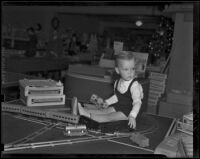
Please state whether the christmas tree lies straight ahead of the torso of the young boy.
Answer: no

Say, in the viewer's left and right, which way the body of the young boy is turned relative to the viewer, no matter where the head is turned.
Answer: facing the viewer and to the left of the viewer

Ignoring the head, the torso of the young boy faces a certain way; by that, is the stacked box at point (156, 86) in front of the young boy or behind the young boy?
behind
